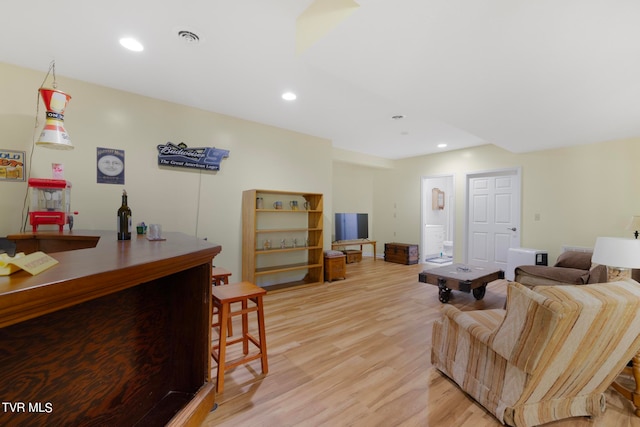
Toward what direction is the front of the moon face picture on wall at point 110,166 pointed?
toward the camera

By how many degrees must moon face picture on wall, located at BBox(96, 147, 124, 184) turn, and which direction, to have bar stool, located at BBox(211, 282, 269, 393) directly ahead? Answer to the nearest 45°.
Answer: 0° — it already faces it

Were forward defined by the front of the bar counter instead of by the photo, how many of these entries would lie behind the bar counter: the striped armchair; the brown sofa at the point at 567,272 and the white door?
0

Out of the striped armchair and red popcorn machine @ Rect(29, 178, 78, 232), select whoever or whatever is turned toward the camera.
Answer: the red popcorn machine

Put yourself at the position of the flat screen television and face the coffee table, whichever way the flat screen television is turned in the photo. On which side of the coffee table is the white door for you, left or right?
left

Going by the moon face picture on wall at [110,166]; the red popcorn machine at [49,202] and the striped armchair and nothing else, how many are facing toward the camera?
2

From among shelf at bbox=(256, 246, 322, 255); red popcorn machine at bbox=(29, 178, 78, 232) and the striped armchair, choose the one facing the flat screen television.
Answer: the striped armchair

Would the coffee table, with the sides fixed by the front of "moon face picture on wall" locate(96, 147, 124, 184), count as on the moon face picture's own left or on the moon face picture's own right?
on the moon face picture's own left

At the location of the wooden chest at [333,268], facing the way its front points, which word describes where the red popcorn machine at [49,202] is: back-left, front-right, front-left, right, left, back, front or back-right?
right

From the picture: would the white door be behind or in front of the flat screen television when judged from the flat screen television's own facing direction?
in front

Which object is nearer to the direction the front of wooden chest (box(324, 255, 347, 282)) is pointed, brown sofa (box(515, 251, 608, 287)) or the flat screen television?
the brown sofa

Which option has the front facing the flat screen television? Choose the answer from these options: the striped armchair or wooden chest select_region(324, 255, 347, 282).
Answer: the striped armchair

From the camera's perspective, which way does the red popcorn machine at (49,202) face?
toward the camera

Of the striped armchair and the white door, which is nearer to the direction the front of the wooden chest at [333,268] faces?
the striped armchair

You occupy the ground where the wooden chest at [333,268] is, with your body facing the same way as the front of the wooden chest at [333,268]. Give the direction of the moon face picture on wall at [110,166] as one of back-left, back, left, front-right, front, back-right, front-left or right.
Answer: right

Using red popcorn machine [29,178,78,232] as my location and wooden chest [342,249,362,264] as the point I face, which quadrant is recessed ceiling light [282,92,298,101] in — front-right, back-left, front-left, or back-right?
front-right

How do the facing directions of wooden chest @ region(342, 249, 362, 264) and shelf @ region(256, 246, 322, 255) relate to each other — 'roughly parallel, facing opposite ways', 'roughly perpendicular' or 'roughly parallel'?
roughly parallel

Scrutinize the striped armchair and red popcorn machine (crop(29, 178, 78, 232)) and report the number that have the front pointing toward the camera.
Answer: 1
